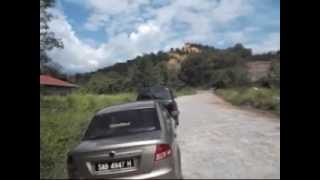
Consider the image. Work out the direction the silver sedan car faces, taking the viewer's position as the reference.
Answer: facing away from the viewer

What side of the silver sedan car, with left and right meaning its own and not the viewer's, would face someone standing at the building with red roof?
front
